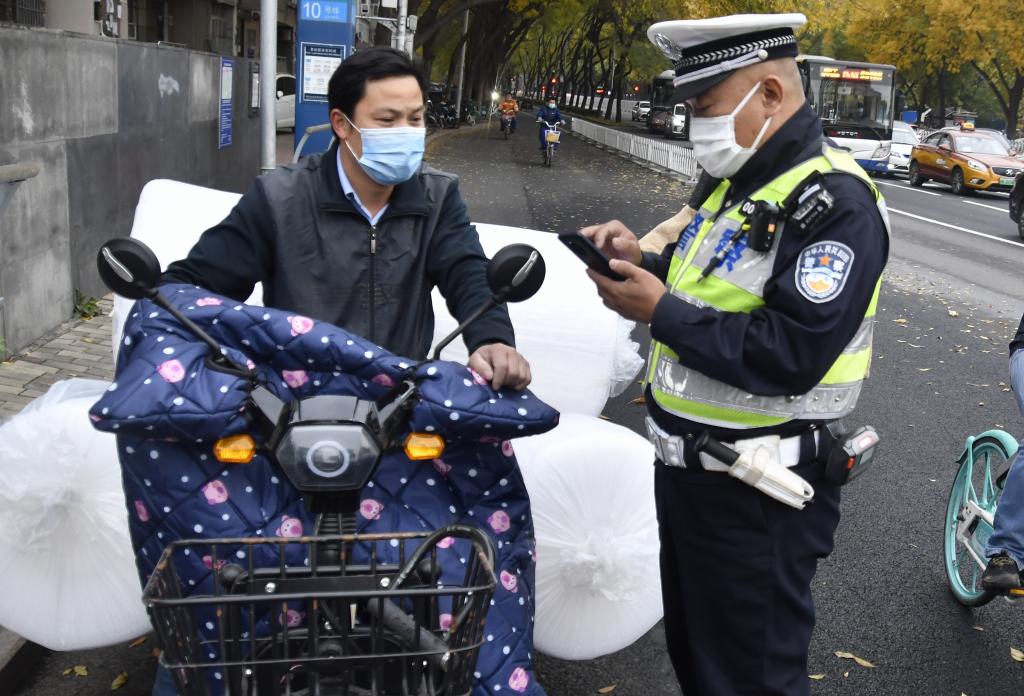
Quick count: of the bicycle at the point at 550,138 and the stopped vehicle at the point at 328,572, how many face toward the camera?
2

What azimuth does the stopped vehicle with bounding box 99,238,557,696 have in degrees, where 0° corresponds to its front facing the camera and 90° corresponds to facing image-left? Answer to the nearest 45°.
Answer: approximately 0°

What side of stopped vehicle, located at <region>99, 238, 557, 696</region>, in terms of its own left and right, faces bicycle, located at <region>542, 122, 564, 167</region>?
back

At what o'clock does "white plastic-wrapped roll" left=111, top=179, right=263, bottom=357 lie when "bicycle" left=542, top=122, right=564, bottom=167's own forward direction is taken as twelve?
The white plastic-wrapped roll is roughly at 12 o'clock from the bicycle.

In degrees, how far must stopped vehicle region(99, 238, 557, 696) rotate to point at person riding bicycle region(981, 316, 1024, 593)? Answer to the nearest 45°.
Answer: approximately 135° to its left

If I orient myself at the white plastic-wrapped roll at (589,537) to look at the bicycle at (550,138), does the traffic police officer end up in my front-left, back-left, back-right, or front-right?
back-right

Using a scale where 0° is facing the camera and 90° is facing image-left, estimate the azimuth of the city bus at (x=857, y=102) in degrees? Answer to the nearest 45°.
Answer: approximately 0°

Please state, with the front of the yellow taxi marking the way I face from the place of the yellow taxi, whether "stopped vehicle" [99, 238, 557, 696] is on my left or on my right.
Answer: on my right

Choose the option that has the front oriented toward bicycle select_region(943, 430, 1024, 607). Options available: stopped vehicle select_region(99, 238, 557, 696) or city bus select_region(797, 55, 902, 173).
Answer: the city bus
